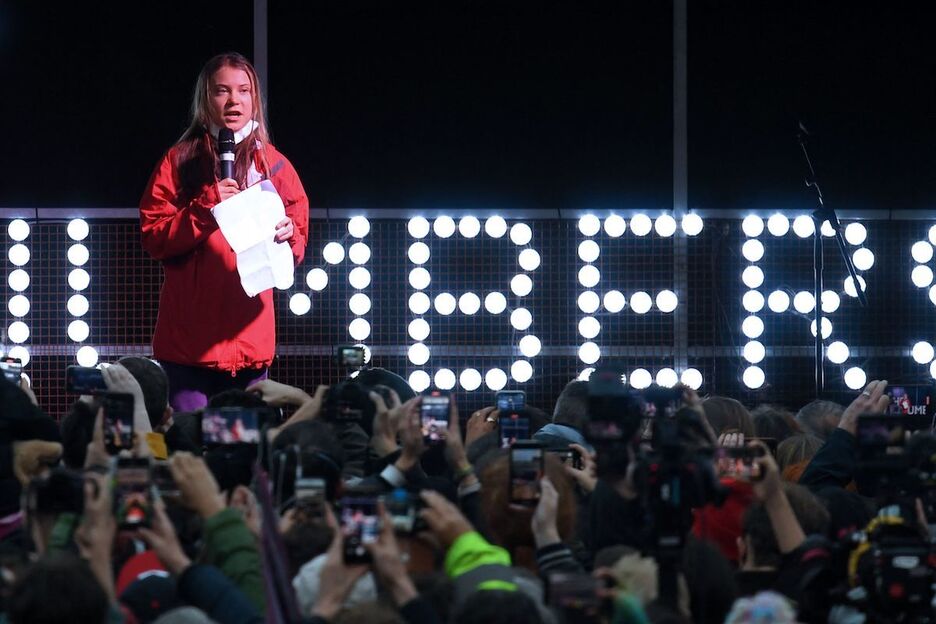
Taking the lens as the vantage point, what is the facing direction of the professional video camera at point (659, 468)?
facing away from the viewer and to the left of the viewer

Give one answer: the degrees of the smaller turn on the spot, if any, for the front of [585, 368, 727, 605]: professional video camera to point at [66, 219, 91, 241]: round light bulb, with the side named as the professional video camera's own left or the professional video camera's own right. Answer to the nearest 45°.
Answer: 0° — it already faces it

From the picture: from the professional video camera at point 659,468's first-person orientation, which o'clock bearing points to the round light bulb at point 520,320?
The round light bulb is roughly at 1 o'clock from the professional video camera.

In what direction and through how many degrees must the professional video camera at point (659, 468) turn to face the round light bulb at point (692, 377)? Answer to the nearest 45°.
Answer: approximately 45° to its right

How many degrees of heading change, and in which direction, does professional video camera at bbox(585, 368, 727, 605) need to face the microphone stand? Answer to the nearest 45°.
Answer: approximately 45° to its right
